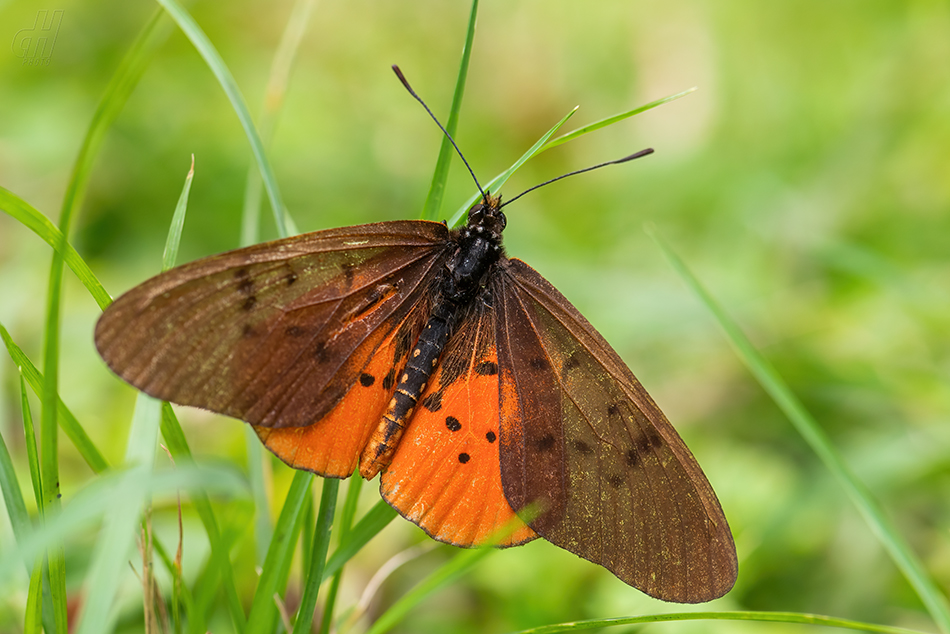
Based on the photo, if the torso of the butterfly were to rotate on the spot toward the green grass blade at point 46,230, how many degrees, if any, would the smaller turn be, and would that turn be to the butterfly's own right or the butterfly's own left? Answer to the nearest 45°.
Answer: approximately 135° to the butterfly's own left

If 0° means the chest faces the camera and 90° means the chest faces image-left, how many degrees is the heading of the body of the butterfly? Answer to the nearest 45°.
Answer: approximately 225°
